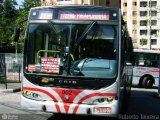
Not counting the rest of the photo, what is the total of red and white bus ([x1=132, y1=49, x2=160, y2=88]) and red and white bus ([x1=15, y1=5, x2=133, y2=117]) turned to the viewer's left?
1

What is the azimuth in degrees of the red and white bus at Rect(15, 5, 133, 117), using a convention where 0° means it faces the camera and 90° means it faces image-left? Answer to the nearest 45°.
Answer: approximately 0°

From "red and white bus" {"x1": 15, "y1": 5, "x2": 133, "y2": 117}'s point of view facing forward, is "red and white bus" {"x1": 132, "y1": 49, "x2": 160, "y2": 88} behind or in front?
behind

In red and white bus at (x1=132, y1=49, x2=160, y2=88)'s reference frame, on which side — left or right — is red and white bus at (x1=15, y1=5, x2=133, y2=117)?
on its left

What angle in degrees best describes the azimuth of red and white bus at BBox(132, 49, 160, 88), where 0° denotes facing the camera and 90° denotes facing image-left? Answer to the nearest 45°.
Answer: approximately 90°

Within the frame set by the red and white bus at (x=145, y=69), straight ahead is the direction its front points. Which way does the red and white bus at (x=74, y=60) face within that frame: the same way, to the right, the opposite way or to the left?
to the left
